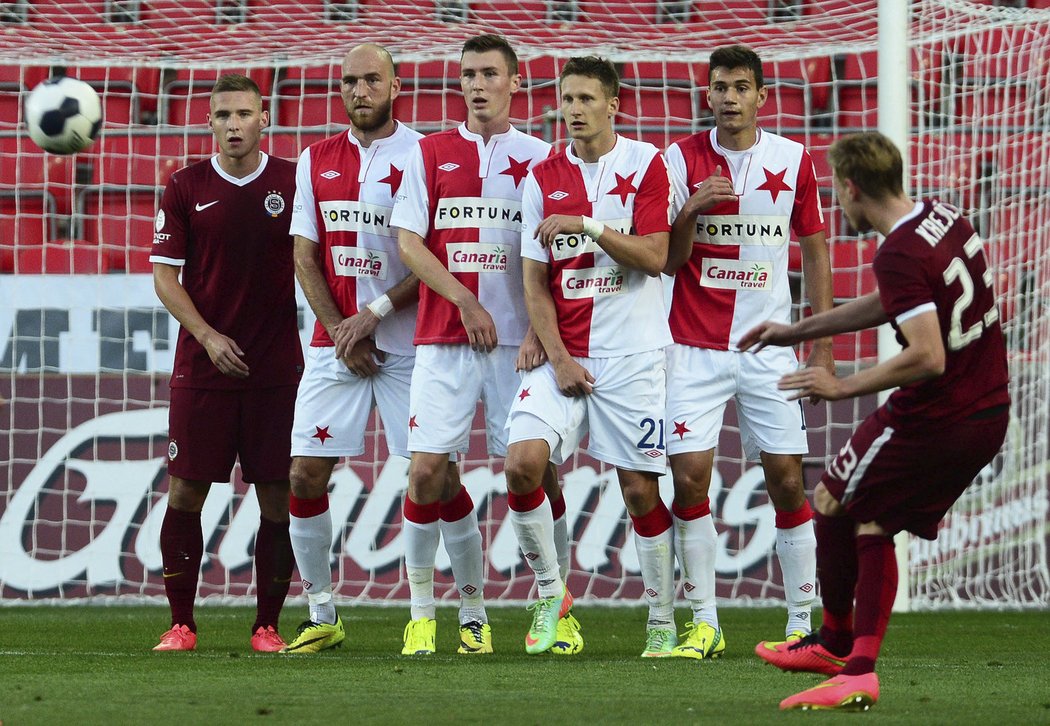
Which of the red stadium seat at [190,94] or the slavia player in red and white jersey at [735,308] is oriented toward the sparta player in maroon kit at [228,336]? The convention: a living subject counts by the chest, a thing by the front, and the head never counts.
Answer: the red stadium seat

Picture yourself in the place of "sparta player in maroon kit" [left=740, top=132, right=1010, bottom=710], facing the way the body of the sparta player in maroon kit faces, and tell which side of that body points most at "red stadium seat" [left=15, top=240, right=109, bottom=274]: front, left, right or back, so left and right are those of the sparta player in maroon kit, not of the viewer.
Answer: front

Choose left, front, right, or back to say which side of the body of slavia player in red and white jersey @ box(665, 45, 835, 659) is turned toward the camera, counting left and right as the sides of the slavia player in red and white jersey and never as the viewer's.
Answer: front

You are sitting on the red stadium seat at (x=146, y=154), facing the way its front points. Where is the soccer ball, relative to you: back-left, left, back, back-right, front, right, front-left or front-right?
front

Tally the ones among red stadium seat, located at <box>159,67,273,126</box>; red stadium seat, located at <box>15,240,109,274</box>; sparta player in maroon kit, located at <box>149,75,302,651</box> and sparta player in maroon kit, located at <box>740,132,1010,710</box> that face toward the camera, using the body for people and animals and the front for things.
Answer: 3

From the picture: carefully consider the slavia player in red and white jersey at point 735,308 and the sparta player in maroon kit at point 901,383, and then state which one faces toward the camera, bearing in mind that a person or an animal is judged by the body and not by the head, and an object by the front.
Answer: the slavia player in red and white jersey

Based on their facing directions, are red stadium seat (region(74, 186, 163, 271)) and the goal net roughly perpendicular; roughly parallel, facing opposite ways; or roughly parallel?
roughly parallel

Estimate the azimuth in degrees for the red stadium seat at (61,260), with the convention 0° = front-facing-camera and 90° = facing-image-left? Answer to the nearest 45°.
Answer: approximately 0°

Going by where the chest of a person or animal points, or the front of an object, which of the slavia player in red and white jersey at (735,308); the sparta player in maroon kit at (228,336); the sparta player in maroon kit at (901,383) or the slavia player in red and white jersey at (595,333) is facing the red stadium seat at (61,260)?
the sparta player in maroon kit at (901,383)

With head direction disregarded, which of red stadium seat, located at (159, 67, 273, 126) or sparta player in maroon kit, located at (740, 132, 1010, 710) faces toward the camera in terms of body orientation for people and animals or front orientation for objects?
the red stadium seat

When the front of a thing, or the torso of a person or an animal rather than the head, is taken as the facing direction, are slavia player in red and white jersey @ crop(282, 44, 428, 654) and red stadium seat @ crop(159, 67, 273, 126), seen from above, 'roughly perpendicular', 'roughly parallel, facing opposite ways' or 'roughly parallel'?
roughly parallel

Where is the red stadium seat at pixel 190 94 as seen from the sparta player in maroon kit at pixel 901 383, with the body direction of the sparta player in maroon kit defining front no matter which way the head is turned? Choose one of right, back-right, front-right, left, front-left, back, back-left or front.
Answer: front

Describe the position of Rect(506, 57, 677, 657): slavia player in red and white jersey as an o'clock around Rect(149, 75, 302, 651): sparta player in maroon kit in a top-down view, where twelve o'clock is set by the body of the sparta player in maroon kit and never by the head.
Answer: The slavia player in red and white jersey is roughly at 10 o'clock from the sparta player in maroon kit.

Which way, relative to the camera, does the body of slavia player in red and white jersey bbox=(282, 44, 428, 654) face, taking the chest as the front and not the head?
toward the camera

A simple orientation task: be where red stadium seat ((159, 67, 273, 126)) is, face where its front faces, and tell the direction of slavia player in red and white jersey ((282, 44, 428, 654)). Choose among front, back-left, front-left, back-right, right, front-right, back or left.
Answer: front

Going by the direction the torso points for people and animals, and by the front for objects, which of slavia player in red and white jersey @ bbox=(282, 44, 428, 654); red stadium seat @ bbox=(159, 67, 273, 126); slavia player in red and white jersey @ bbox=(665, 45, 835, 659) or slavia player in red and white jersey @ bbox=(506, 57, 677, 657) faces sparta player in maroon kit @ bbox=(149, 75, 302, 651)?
the red stadium seat
